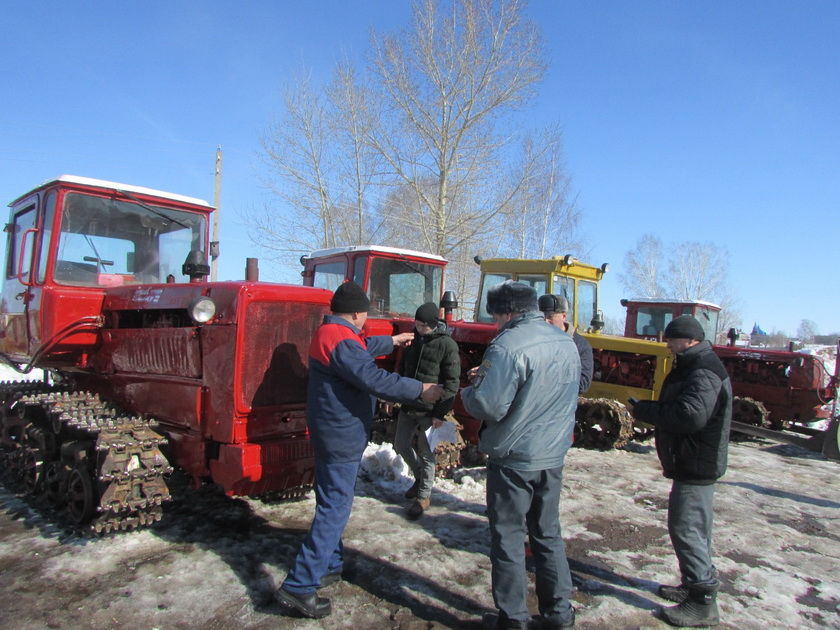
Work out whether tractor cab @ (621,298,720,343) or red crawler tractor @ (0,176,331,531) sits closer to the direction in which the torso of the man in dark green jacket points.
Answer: the red crawler tractor

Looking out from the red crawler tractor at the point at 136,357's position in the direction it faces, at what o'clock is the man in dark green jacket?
The man in dark green jacket is roughly at 11 o'clock from the red crawler tractor.

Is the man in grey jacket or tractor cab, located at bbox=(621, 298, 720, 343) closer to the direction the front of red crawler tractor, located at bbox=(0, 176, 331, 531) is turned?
the man in grey jacket

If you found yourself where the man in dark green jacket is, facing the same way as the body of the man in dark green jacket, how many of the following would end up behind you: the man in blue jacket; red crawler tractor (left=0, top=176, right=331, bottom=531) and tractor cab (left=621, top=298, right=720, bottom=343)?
1

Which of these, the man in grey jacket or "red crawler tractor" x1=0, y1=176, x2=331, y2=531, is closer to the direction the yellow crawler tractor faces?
the man in grey jacket

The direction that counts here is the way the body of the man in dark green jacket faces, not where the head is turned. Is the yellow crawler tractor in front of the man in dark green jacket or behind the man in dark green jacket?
behind

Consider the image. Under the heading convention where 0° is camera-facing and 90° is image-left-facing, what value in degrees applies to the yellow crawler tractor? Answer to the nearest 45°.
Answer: approximately 315°

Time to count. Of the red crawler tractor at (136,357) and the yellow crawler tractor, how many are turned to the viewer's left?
0

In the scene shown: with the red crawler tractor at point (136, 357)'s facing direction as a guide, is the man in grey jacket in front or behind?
in front

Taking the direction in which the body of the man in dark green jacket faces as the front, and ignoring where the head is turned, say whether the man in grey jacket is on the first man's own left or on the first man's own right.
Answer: on the first man's own left

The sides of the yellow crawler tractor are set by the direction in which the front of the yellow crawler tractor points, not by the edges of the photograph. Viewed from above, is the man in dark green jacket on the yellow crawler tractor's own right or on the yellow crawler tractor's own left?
on the yellow crawler tractor's own right

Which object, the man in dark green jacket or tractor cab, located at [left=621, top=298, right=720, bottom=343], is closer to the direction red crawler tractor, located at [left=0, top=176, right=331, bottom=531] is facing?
the man in dark green jacket
